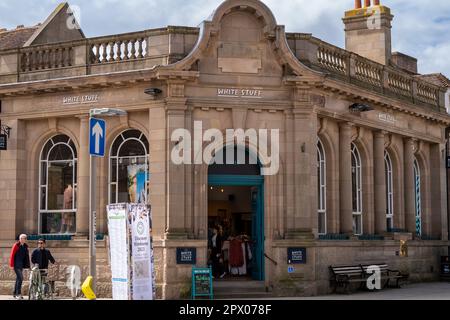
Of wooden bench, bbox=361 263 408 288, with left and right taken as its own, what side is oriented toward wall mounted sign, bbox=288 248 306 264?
right

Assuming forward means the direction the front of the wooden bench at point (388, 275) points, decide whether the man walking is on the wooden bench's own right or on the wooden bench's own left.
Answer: on the wooden bench's own right

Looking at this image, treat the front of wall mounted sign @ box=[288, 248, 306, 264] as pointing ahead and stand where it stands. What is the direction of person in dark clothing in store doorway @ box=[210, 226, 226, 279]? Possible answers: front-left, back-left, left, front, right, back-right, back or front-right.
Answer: back-right

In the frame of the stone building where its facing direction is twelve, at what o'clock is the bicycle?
The bicycle is roughly at 2 o'clock from the stone building.

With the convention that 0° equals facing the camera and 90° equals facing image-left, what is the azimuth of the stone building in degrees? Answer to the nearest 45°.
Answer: approximately 0°

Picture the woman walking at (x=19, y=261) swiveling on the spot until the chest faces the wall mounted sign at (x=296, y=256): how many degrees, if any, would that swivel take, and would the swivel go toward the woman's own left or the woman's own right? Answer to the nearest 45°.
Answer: approximately 45° to the woman's own left

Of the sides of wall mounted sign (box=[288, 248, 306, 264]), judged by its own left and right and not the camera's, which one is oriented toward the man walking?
right

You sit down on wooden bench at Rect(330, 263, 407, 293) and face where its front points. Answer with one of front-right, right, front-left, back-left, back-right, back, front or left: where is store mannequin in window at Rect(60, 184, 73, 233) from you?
back-right

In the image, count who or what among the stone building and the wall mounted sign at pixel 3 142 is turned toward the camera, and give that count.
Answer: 2

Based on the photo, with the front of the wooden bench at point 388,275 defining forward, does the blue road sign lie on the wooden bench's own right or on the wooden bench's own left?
on the wooden bench's own right
